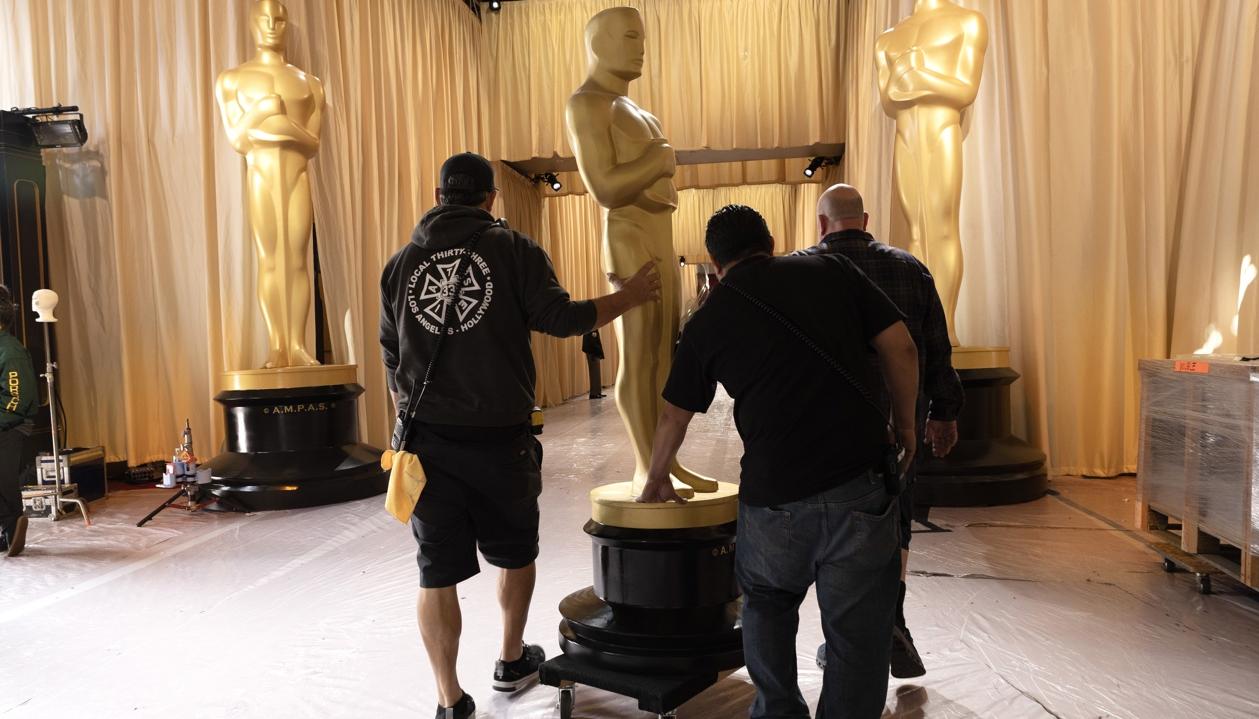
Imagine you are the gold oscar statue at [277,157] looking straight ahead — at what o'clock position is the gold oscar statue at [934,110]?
the gold oscar statue at [934,110] is roughly at 10 o'clock from the gold oscar statue at [277,157].

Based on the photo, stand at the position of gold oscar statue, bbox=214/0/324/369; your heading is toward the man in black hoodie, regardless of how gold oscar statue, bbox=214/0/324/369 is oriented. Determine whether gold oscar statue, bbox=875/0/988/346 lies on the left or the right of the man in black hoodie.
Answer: left

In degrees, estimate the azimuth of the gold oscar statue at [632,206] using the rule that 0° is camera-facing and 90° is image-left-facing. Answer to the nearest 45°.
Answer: approximately 315°

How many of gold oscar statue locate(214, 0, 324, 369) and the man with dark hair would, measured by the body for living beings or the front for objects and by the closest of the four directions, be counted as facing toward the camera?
1

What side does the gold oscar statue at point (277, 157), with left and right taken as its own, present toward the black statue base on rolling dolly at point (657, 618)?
front

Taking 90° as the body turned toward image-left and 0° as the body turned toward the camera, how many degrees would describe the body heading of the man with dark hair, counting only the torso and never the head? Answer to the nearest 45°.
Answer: approximately 180°

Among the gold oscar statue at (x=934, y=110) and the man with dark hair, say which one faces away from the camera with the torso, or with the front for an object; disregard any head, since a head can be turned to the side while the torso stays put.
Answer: the man with dark hair

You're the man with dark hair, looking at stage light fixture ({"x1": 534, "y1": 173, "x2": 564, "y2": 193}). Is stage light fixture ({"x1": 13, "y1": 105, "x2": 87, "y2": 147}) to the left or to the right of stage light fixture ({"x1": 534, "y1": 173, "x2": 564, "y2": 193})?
left

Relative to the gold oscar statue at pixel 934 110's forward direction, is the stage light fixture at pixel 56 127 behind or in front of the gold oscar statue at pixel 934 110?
in front

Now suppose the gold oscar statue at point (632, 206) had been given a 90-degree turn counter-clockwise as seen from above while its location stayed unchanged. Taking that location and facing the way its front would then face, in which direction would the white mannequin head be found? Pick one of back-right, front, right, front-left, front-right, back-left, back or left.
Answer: left

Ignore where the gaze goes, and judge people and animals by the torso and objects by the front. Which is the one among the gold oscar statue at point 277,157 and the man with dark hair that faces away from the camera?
the man with dark hair

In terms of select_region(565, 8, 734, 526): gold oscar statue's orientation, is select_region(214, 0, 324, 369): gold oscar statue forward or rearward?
rearward

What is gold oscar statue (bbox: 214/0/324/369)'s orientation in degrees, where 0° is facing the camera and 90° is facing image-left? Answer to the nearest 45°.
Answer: approximately 0°

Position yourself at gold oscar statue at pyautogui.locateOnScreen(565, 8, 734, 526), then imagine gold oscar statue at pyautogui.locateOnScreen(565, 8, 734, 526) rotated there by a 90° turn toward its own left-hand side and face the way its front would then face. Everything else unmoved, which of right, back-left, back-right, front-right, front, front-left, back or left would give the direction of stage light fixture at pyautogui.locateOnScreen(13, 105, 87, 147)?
left

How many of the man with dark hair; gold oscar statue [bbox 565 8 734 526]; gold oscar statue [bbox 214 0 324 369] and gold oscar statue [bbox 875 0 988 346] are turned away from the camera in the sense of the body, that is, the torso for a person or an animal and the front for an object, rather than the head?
1

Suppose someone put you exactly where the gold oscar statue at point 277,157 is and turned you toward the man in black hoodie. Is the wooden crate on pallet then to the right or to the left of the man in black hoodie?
left

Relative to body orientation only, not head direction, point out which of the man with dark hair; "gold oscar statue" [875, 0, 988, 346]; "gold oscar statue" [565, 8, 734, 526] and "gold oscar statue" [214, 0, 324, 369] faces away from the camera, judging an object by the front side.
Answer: the man with dark hair
